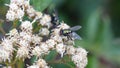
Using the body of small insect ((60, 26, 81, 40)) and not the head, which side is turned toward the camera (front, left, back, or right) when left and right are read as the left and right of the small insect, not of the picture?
left

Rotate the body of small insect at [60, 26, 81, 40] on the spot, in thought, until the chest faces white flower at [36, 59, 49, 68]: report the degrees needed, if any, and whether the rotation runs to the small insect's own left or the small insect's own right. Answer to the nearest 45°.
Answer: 0° — it already faces it
